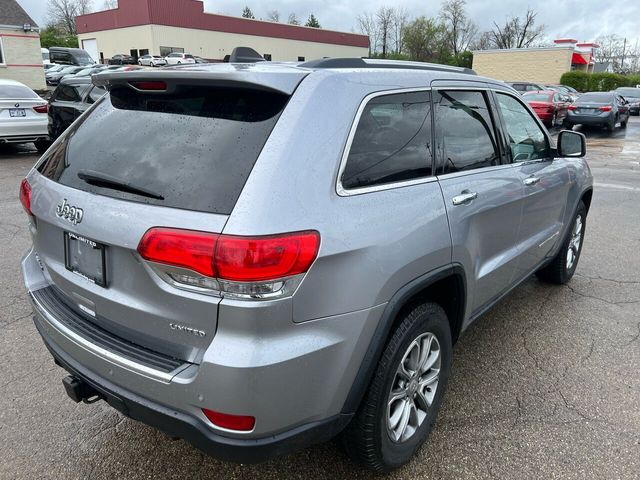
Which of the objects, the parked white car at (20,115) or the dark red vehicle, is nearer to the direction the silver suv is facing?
the dark red vehicle

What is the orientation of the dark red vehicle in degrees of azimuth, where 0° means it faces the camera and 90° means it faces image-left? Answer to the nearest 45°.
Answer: approximately 225°

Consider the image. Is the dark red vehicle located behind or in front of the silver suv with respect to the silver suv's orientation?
in front

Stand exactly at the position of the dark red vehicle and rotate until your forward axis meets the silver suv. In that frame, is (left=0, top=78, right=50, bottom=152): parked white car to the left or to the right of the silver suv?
right

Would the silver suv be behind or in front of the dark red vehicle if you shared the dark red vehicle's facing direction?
behind

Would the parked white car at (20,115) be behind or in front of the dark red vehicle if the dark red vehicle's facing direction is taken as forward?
behind

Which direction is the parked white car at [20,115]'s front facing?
away from the camera

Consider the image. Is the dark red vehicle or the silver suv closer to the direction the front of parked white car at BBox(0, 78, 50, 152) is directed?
the dark red vehicle

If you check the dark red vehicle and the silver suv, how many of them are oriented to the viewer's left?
0

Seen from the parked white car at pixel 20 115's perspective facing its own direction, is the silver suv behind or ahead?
behind

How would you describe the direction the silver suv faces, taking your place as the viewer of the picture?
facing away from the viewer and to the right of the viewer

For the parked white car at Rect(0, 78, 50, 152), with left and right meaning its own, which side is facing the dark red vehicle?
right

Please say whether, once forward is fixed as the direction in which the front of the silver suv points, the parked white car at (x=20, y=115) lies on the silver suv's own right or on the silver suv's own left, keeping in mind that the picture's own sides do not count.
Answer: on the silver suv's own left
